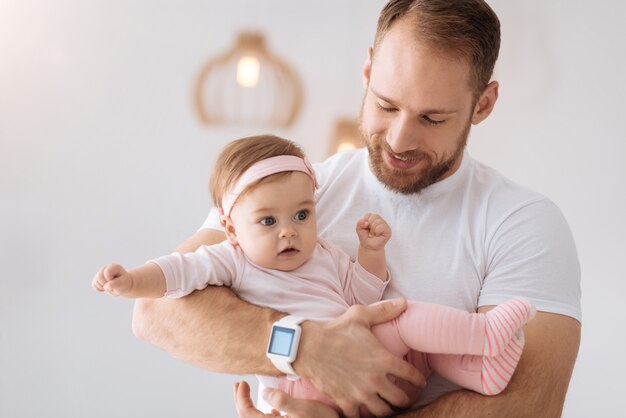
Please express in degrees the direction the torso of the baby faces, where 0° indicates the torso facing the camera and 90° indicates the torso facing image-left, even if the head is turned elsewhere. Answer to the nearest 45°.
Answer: approximately 315°

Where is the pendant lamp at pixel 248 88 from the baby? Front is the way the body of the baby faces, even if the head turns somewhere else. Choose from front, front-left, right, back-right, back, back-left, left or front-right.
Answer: back-left
